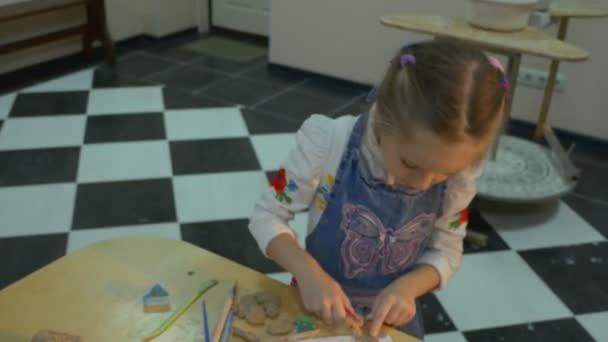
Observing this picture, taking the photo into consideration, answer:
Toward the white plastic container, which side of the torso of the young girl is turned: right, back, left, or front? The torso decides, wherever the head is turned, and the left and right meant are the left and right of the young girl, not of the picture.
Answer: back

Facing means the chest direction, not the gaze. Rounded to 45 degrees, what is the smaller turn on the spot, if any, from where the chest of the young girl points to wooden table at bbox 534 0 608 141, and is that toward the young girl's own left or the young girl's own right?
approximately 180°

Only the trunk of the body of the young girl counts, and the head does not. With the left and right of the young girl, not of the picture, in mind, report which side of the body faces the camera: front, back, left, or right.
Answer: front

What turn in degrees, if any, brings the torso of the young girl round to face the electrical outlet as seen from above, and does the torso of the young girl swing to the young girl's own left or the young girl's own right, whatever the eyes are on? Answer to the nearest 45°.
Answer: approximately 180°

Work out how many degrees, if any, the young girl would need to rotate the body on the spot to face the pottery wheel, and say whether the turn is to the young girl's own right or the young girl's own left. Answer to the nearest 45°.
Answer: approximately 180°

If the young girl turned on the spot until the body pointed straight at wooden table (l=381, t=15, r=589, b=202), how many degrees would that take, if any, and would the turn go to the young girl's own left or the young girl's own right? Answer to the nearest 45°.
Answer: approximately 180°

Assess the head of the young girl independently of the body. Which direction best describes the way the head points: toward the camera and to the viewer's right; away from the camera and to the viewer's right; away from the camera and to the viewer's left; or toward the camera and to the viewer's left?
toward the camera and to the viewer's left
